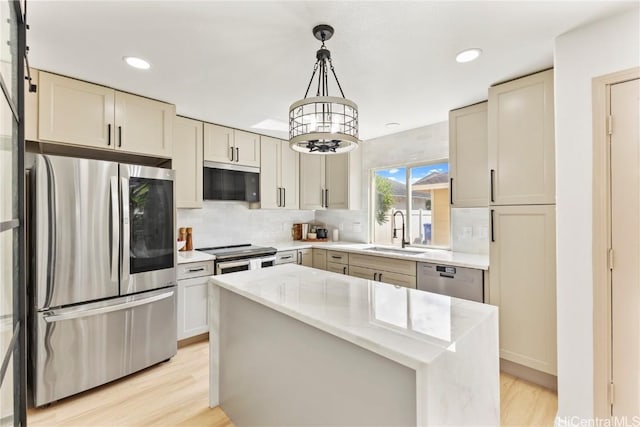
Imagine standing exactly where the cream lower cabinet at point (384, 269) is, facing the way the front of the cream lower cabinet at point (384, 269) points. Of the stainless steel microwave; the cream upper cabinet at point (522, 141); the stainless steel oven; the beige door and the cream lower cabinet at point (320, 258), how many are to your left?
2

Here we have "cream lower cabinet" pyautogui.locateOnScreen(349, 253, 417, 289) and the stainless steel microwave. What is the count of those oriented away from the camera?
0

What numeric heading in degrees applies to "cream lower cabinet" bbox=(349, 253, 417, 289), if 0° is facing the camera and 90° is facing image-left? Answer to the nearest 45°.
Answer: approximately 45°

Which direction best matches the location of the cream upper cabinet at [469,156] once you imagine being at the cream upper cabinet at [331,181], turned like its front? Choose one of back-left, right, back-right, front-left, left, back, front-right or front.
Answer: front-left

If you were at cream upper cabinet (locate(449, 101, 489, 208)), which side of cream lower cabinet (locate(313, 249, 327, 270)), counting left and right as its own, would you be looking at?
left

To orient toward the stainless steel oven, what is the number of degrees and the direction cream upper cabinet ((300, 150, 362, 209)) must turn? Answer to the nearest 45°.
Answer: approximately 45° to its right

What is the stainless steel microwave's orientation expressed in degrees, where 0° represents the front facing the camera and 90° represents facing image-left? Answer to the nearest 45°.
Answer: approximately 315°

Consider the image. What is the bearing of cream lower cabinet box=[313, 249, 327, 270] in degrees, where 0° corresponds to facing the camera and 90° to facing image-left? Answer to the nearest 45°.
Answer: approximately 45°

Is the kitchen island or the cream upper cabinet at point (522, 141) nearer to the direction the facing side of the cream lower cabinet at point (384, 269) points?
the kitchen island
